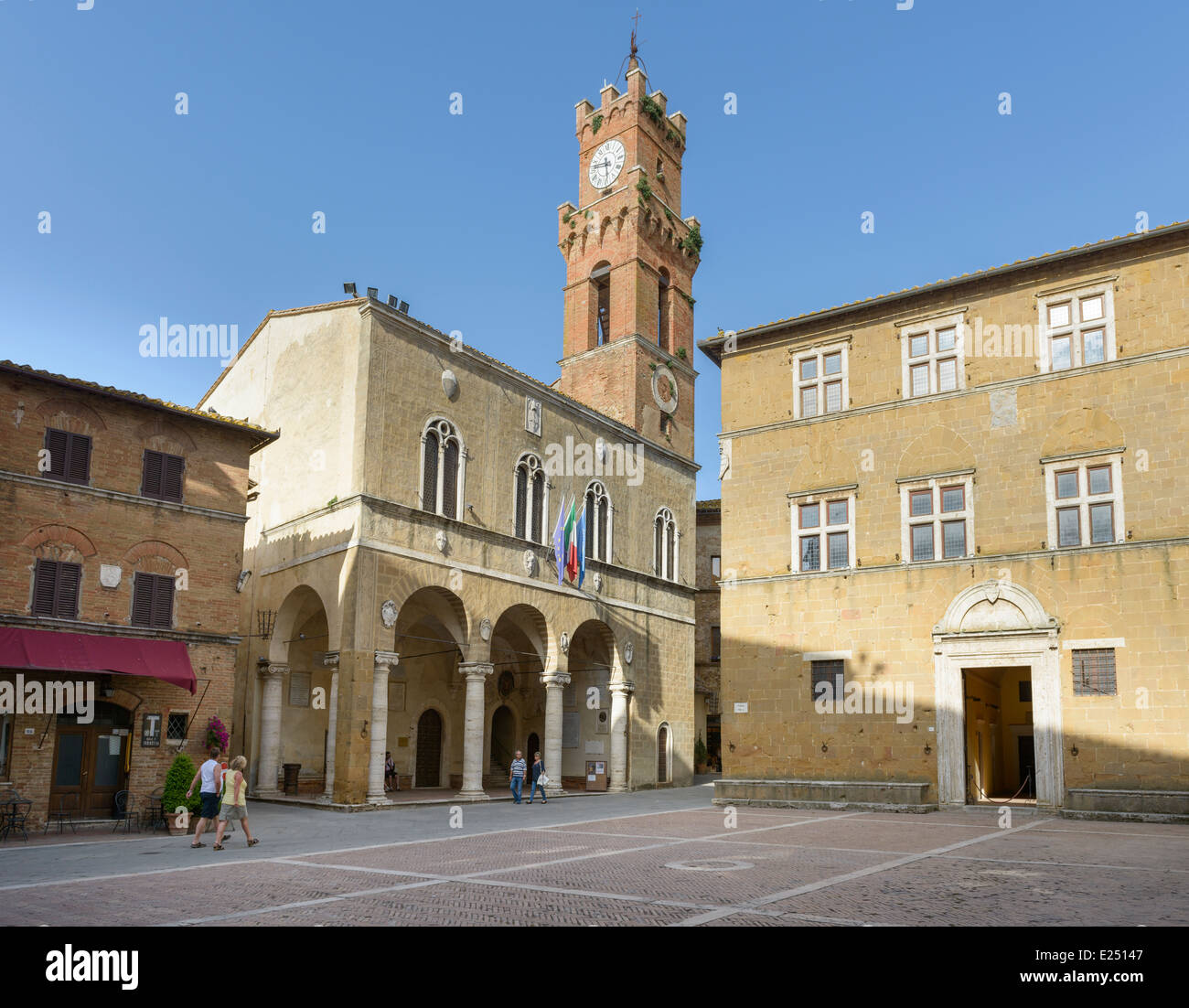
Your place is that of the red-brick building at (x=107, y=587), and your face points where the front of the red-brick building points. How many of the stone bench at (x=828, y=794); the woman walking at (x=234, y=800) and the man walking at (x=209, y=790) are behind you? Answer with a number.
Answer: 0

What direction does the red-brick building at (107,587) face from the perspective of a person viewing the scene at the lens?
facing the viewer and to the right of the viewer

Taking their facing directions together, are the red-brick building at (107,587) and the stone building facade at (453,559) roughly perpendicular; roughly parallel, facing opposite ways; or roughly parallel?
roughly parallel

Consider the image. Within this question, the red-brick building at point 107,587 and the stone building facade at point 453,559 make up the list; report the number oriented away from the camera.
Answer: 0

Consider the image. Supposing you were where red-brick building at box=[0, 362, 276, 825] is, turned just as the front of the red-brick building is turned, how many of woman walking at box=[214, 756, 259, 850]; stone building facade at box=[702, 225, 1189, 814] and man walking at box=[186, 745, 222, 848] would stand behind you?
0

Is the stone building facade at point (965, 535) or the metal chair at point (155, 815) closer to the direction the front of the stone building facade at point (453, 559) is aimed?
the stone building facade

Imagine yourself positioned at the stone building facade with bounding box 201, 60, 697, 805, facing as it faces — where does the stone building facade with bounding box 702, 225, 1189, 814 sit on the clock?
the stone building facade with bounding box 702, 225, 1189, 814 is roughly at 12 o'clock from the stone building facade with bounding box 201, 60, 697, 805.

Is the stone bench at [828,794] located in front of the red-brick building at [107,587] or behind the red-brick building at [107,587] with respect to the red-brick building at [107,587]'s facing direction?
in front

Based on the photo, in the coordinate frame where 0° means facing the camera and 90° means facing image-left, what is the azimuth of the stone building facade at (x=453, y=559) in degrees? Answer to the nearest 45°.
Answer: approximately 315°

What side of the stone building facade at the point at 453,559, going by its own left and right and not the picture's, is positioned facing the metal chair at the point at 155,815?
right

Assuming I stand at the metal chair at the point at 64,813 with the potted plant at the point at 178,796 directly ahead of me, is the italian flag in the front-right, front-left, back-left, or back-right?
front-left
